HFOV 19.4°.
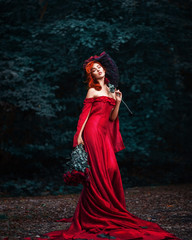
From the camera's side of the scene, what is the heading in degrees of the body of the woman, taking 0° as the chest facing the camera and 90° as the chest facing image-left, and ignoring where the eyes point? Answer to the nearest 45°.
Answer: approximately 315°
